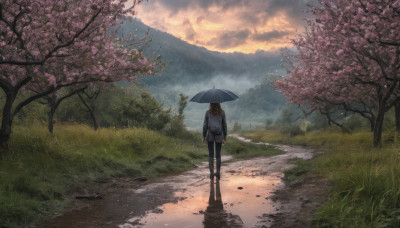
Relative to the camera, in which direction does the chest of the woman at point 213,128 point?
away from the camera

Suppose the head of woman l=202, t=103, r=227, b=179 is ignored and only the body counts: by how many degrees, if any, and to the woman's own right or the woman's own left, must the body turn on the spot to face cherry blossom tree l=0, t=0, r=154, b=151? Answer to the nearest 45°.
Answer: approximately 90° to the woman's own left

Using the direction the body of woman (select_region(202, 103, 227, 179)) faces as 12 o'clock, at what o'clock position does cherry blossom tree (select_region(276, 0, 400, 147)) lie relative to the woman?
The cherry blossom tree is roughly at 2 o'clock from the woman.
